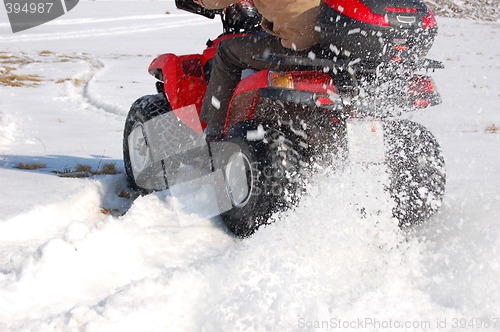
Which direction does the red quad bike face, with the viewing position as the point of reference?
facing away from the viewer and to the left of the viewer
